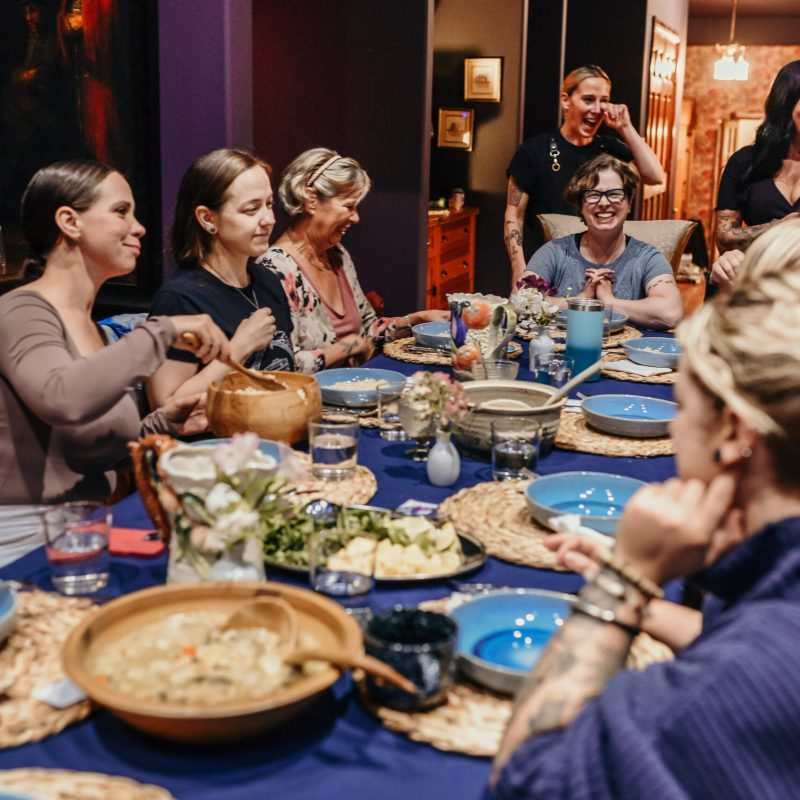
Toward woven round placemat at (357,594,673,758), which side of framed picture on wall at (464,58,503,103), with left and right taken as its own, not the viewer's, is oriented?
front

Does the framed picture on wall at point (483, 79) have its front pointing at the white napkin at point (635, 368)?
yes

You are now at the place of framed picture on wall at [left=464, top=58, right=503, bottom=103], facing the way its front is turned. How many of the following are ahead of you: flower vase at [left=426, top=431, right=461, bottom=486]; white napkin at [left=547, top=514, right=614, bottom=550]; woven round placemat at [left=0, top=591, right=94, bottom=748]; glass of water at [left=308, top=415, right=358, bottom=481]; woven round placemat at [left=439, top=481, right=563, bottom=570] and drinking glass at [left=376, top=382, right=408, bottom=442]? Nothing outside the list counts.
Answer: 6

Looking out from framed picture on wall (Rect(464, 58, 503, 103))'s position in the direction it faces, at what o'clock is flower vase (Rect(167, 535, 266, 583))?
The flower vase is roughly at 12 o'clock from the framed picture on wall.

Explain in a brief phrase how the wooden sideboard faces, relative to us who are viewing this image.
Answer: facing the viewer and to the right of the viewer

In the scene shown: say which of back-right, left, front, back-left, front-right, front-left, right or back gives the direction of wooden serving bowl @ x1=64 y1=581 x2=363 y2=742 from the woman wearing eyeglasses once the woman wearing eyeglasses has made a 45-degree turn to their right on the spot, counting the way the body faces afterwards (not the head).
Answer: front-left

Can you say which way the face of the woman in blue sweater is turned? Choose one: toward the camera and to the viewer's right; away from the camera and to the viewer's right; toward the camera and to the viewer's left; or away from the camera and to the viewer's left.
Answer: away from the camera and to the viewer's left

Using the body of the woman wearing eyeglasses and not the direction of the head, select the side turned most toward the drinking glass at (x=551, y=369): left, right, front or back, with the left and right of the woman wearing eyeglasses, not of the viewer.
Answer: front

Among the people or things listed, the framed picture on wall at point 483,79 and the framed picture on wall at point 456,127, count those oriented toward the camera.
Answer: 2

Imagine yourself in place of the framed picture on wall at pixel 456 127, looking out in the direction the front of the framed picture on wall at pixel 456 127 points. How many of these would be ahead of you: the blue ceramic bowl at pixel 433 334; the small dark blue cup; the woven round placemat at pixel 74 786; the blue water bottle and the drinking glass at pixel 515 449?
5

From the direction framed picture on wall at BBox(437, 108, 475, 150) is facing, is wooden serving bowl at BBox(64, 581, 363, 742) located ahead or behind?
ahead

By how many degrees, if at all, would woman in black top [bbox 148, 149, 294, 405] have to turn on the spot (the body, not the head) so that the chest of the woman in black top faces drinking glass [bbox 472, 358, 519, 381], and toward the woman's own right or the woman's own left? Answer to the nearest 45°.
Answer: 0° — they already face it

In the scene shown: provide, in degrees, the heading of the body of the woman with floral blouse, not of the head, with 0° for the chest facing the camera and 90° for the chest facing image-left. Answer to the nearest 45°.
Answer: approximately 315°

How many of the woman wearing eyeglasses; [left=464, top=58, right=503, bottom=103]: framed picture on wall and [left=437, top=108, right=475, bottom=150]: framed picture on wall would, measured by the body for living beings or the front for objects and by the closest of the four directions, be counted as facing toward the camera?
3
